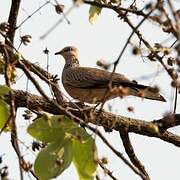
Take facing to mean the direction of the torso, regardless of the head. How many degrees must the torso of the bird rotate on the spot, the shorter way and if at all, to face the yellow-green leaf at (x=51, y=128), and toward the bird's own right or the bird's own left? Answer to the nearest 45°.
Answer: approximately 90° to the bird's own left

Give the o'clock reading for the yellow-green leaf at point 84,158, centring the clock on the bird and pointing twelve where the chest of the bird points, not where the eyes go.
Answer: The yellow-green leaf is roughly at 9 o'clock from the bird.

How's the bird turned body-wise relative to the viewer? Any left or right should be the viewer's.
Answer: facing to the left of the viewer
